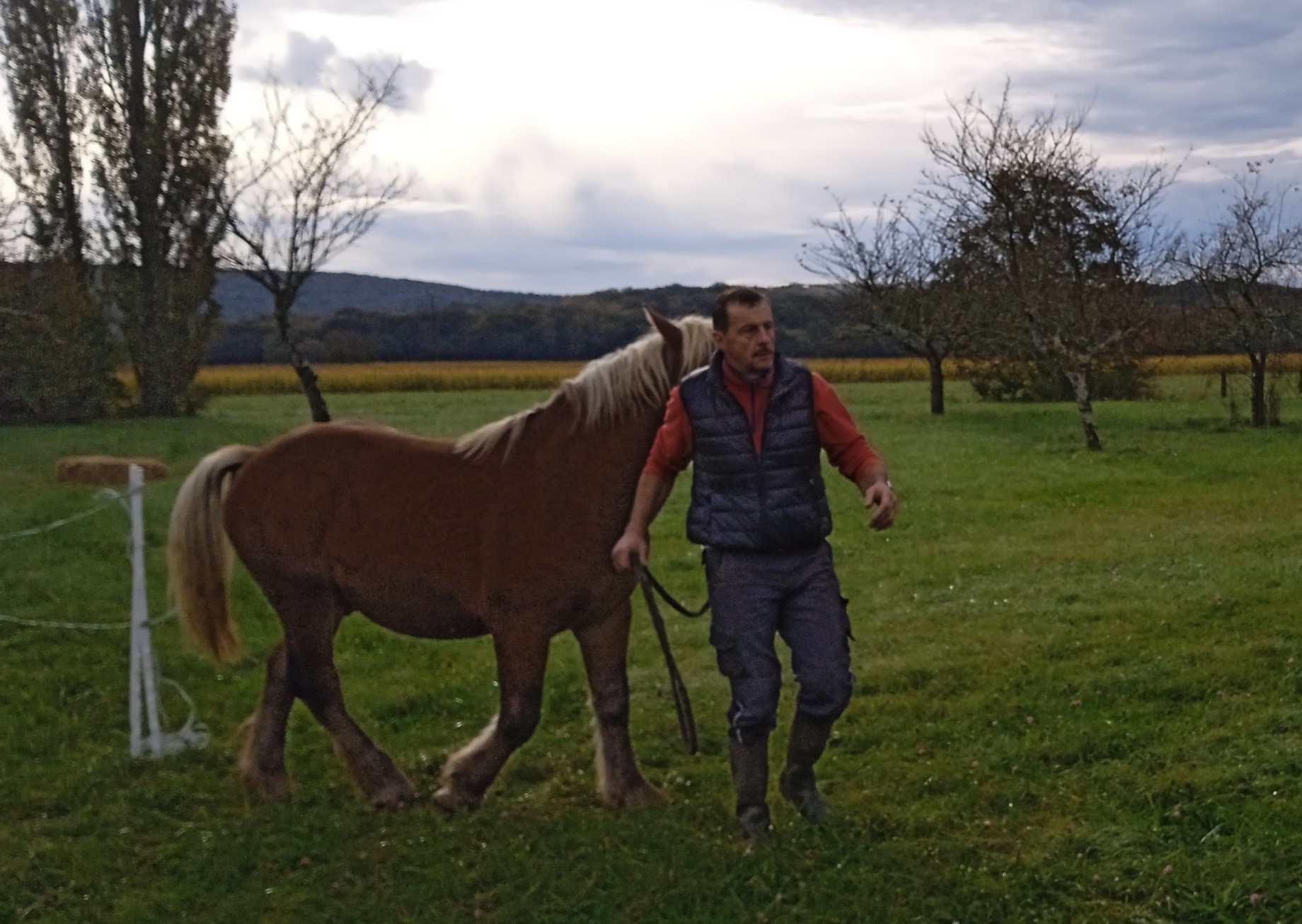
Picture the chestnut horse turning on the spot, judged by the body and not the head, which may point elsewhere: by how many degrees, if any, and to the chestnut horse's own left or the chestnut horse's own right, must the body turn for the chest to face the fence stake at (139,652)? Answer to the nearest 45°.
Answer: approximately 135° to the chestnut horse's own left

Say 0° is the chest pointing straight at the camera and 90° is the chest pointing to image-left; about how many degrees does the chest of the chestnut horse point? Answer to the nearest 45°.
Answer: approximately 270°

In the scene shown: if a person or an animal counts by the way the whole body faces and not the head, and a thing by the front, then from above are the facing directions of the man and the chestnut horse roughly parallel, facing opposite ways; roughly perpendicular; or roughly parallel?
roughly perpendicular

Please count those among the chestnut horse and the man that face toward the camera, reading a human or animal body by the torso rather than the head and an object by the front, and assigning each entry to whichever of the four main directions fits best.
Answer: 1

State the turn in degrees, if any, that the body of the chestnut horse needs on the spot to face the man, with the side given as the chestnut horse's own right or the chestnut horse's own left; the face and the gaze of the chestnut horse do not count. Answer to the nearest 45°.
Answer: approximately 45° to the chestnut horse's own right

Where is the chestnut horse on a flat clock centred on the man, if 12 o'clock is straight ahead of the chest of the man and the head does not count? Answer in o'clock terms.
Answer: The chestnut horse is roughly at 4 o'clock from the man.
